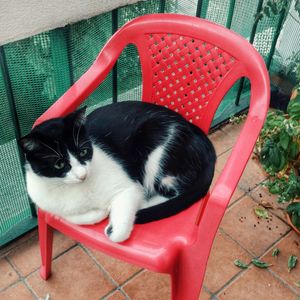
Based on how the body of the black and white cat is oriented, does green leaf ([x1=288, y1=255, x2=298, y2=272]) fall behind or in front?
behind

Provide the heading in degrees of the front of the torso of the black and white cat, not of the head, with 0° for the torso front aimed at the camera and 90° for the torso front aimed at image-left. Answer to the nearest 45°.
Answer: approximately 45°

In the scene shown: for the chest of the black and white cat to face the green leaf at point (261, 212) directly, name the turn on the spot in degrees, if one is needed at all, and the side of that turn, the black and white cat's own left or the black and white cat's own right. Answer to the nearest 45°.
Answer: approximately 180°

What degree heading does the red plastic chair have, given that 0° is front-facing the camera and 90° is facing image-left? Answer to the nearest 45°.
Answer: approximately 45°
